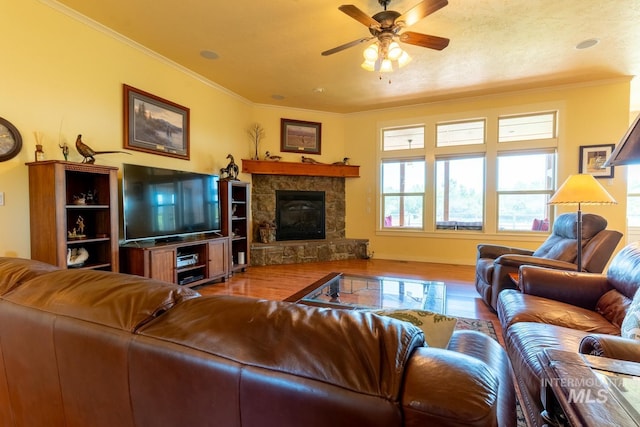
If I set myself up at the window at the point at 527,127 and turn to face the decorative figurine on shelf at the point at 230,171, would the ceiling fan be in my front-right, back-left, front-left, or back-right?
front-left

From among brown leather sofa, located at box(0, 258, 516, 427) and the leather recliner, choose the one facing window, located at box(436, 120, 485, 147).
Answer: the brown leather sofa

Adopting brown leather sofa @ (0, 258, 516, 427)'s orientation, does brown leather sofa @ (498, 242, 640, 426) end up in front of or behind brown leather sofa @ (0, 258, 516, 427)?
in front

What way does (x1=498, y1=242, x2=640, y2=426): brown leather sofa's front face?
to the viewer's left

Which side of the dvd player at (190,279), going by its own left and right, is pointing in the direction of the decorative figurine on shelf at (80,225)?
right

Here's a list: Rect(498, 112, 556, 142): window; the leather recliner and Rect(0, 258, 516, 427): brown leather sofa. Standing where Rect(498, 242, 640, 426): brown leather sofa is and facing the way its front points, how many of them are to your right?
2

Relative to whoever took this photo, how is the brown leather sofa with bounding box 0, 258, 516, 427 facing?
facing away from the viewer and to the right of the viewer

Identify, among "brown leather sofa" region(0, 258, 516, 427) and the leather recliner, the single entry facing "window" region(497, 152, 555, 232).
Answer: the brown leather sofa

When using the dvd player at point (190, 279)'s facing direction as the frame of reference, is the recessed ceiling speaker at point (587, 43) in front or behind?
in front

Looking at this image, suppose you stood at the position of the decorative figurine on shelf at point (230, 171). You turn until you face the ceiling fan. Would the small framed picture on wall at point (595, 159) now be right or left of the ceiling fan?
left

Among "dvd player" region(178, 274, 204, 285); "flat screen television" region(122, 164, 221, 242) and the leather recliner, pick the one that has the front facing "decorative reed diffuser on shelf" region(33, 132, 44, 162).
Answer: the leather recliner

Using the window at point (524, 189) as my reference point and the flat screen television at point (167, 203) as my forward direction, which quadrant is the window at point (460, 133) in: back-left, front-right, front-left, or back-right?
front-right

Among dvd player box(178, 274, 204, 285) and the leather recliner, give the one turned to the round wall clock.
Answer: the leather recliner

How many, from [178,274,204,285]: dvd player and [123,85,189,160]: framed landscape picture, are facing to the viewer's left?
0

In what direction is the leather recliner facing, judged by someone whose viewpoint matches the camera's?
facing the viewer and to the left of the viewer

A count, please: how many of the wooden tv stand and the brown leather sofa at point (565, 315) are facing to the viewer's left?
1

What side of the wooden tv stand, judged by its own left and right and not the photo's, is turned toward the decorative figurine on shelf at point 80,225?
right
